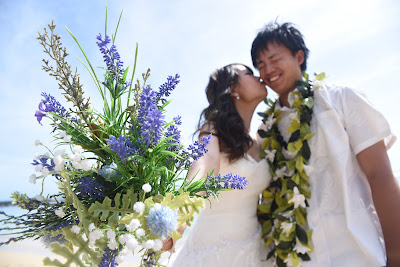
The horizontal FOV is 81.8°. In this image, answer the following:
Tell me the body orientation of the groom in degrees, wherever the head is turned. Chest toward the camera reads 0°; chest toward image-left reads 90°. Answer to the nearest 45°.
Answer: approximately 45°

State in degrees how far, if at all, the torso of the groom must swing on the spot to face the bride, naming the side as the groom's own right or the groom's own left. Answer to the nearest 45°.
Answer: approximately 45° to the groom's own right

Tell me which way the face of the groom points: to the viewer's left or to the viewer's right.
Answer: to the viewer's left

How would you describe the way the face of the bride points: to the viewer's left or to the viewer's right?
to the viewer's right
